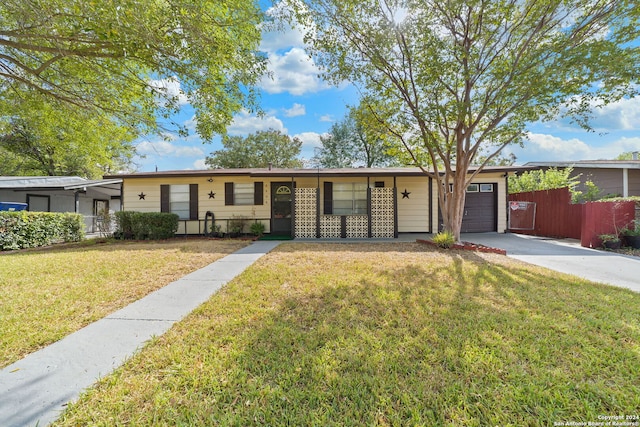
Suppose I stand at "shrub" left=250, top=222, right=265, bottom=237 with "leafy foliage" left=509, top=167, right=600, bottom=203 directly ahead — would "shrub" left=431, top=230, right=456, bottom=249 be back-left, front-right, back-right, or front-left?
front-right

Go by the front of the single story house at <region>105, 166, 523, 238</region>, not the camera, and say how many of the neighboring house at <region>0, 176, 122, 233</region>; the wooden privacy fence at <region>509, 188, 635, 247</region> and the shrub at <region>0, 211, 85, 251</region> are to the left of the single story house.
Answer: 1

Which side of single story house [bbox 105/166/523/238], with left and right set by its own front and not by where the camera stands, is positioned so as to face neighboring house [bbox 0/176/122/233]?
right

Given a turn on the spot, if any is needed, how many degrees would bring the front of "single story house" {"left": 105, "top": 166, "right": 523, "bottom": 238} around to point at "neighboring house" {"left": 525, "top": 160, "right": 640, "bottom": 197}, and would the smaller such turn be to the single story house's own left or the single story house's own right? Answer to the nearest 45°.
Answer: approximately 90° to the single story house's own left

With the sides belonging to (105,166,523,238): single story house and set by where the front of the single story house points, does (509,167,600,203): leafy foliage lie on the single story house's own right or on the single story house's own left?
on the single story house's own left

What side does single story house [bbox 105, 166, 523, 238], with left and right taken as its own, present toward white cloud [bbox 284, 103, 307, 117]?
back

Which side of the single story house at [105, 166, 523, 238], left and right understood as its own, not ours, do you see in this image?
front

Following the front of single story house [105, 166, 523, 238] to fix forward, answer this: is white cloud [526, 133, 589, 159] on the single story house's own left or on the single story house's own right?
on the single story house's own left

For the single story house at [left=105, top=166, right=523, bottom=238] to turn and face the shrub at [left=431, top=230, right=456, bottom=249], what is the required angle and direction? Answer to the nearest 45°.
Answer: approximately 45° to its left

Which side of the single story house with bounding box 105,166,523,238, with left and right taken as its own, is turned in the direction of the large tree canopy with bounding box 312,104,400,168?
back

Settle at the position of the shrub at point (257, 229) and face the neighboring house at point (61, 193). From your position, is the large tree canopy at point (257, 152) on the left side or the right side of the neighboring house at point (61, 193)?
right

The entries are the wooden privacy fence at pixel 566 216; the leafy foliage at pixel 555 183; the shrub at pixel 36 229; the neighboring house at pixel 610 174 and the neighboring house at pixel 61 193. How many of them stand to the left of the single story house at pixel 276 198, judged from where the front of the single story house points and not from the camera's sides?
3

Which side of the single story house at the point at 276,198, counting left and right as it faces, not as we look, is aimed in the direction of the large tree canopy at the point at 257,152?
back
